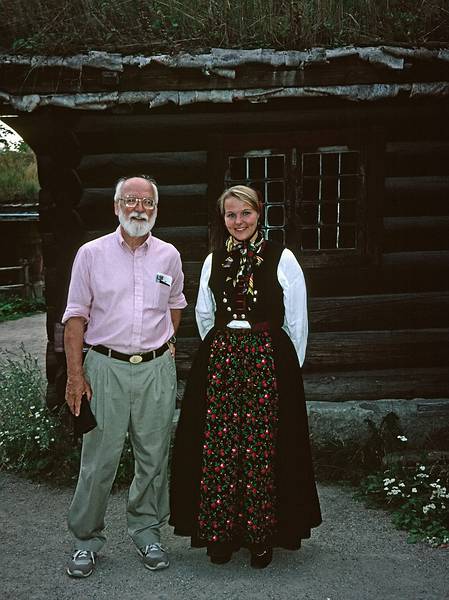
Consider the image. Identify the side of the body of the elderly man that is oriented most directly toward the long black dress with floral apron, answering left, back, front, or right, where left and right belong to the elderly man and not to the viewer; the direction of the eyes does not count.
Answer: left

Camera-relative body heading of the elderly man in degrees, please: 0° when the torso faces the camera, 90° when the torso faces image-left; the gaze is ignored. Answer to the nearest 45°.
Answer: approximately 0°

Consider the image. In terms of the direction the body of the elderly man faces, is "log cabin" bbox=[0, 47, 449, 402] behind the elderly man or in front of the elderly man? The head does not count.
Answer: behind

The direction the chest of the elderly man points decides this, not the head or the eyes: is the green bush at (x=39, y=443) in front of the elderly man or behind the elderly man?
behind

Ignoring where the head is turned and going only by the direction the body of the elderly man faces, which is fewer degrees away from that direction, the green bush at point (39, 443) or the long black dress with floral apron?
the long black dress with floral apron

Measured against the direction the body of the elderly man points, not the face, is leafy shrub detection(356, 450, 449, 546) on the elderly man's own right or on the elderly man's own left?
on the elderly man's own left
